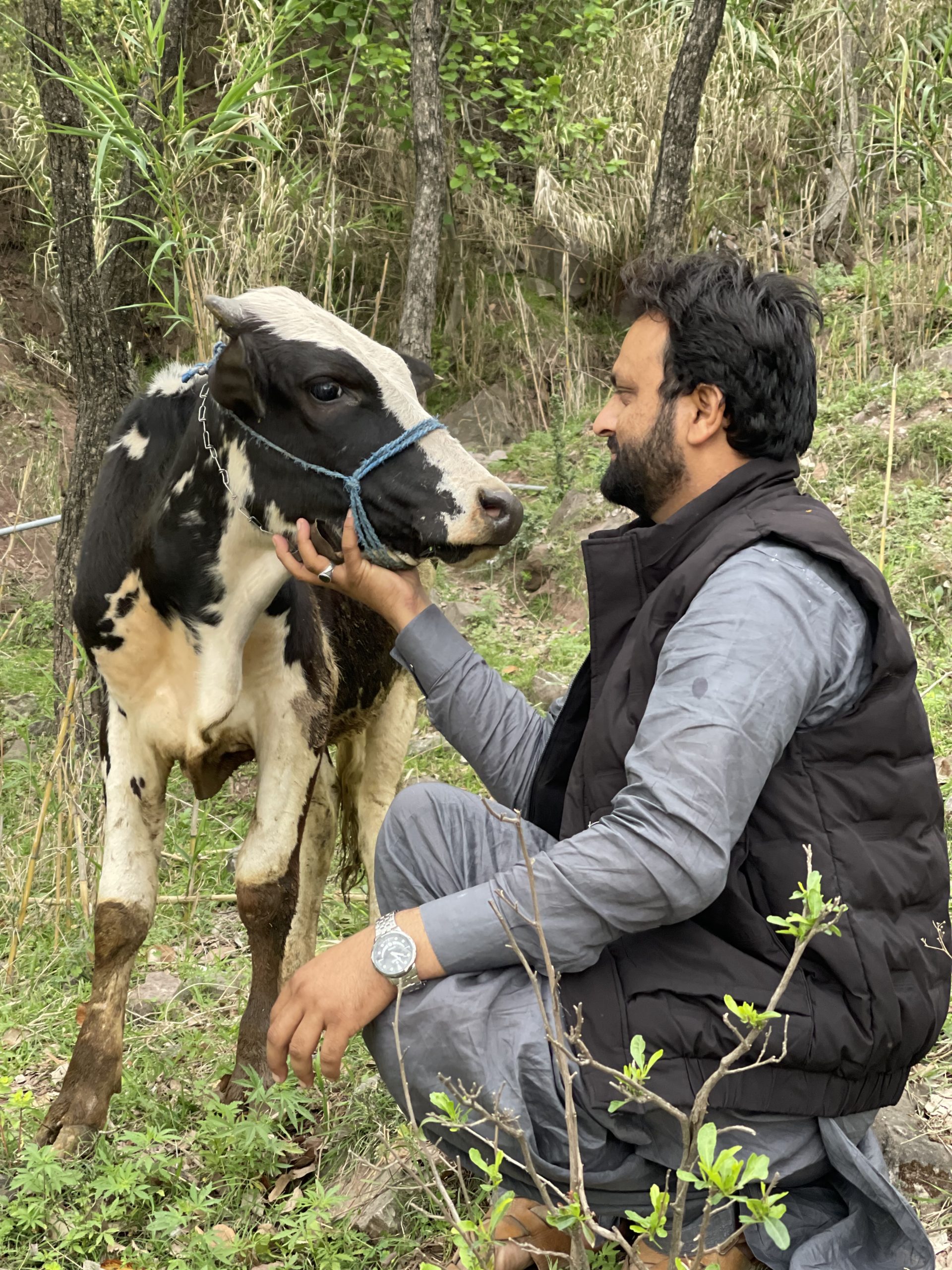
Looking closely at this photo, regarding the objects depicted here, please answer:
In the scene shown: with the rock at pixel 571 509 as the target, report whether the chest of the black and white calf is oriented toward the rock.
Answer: no

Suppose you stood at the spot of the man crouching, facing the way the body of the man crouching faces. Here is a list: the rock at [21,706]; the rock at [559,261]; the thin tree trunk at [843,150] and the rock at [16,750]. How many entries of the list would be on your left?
0

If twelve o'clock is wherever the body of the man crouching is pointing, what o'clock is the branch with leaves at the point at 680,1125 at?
The branch with leaves is roughly at 9 o'clock from the man crouching.

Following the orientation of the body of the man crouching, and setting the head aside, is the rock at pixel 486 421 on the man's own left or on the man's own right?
on the man's own right

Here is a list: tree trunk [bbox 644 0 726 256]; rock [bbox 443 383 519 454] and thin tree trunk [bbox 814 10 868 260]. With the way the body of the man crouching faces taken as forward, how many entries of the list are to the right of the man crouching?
3

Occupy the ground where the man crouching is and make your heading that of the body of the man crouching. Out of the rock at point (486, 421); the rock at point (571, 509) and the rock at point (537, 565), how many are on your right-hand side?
3

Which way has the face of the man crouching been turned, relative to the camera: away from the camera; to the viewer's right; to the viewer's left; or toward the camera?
to the viewer's left

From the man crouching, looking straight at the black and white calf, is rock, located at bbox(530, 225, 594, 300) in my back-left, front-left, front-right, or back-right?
front-right

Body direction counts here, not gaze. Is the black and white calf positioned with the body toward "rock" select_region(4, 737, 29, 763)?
no

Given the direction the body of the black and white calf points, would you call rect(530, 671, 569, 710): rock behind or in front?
behind

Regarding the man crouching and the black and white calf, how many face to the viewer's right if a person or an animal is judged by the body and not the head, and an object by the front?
0

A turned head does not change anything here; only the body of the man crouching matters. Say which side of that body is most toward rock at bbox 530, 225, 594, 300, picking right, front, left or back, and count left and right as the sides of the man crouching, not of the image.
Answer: right

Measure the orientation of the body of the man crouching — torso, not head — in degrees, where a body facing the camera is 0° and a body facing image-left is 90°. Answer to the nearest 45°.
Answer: approximately 90°
